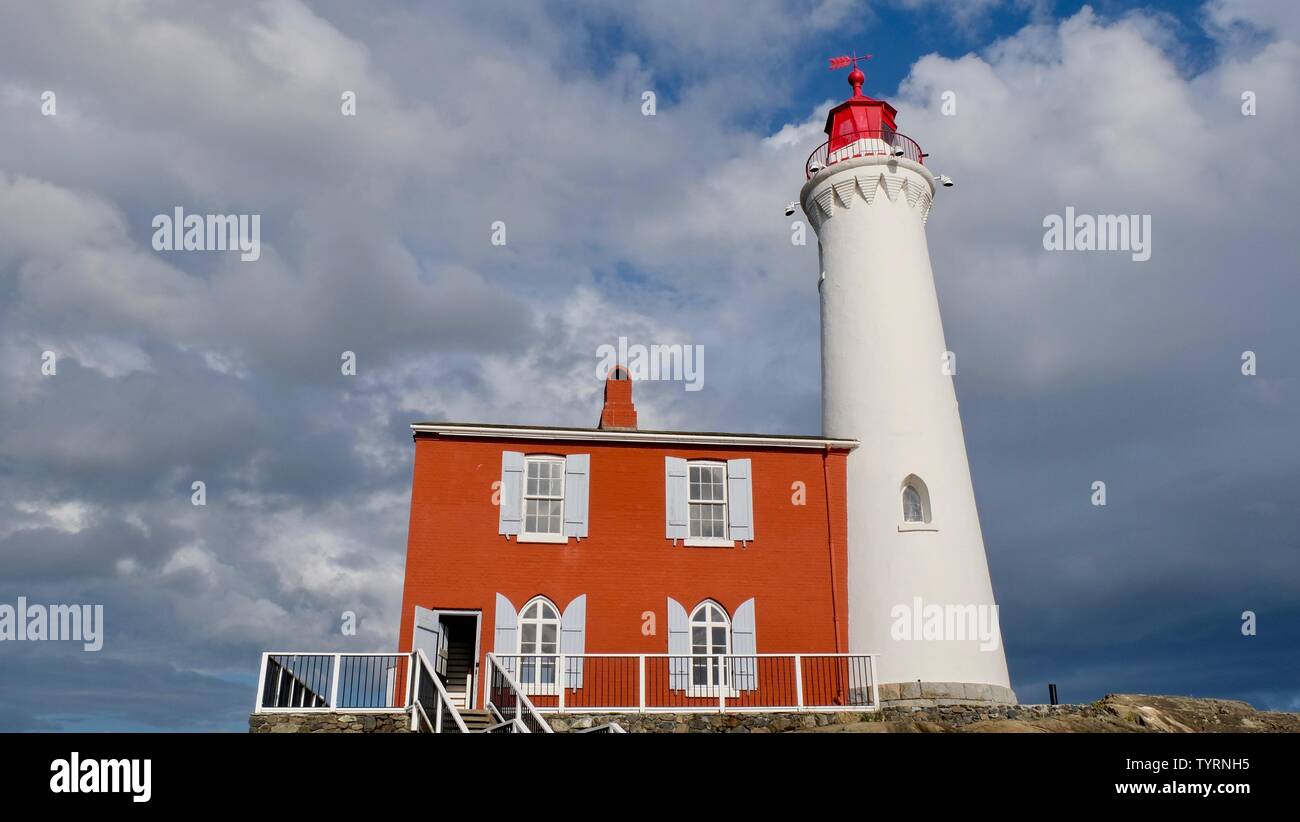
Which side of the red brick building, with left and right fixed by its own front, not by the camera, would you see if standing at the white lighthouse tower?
left

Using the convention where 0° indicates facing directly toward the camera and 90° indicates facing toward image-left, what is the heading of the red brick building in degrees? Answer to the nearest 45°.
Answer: approximately 0°

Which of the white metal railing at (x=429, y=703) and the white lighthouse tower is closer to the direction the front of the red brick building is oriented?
the white metal railing

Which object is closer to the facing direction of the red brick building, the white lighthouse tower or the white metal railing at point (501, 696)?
the white metal railing
